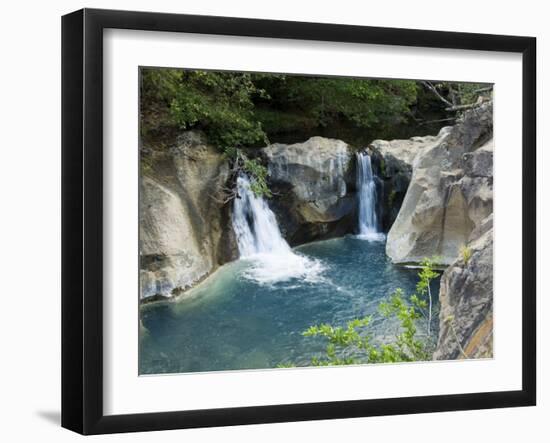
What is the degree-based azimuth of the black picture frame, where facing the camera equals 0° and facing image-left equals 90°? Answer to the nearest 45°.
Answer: approximately 315°
